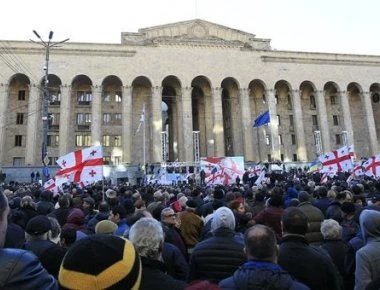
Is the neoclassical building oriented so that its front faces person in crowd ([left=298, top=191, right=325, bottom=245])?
yes

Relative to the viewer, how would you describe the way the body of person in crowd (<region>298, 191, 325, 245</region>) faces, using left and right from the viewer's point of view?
facing away from the viewer

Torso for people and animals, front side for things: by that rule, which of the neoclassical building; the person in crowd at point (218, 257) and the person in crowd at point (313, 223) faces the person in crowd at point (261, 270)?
the neoclassical building

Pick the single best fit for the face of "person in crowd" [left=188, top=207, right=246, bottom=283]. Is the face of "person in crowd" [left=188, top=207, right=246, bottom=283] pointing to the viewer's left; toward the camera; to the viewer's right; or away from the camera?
away from the camera

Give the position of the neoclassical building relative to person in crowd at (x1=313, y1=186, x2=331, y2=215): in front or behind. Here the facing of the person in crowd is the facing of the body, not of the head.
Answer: in front

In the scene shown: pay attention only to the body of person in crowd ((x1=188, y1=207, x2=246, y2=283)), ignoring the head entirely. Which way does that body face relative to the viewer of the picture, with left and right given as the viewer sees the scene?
facing away from the viewer

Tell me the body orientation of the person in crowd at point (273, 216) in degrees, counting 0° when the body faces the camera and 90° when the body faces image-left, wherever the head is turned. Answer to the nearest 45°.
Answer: approximately 180°

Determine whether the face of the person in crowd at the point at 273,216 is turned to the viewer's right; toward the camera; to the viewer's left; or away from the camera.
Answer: away from the camera

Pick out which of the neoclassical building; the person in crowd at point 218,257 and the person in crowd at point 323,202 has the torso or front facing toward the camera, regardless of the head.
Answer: the neoclassical building

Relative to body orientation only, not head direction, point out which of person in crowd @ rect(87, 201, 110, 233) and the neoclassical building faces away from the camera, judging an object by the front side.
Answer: the person in crowd

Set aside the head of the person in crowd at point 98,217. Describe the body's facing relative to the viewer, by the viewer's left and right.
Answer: facing away from the viewer

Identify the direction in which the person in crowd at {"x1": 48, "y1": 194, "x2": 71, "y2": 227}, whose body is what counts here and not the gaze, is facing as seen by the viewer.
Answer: away from the camera
